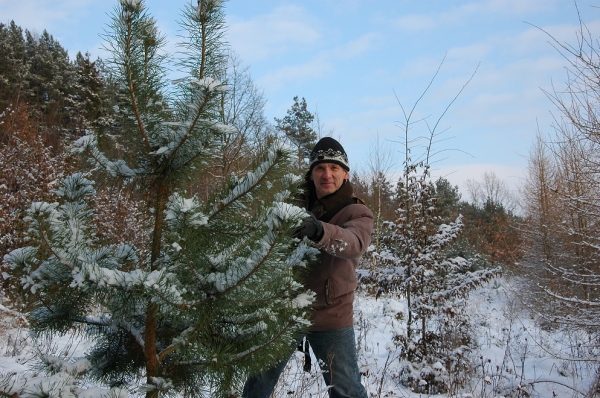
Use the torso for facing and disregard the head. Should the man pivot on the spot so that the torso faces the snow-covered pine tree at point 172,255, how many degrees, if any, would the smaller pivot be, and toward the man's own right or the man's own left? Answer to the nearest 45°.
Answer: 0° — they already face it

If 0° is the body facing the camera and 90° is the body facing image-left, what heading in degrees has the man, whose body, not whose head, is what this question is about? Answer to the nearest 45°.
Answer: approximately 45°

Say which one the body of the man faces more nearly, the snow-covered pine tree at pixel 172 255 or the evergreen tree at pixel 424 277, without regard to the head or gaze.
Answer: the snow-covered pine tree

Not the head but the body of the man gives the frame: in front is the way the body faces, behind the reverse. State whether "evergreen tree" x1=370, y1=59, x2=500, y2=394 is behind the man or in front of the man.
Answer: behind
